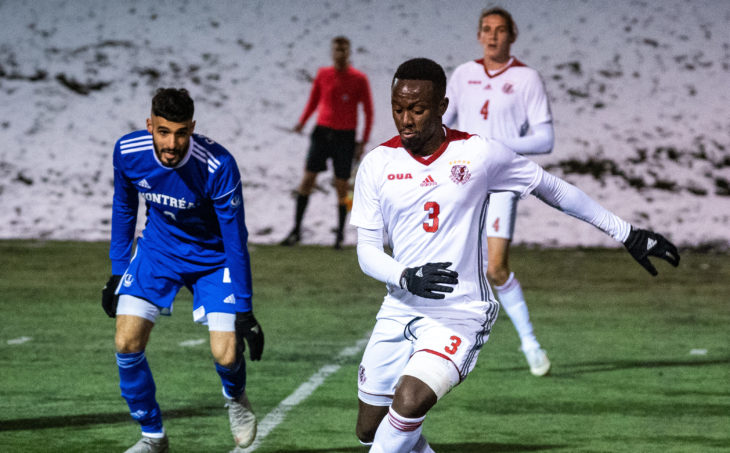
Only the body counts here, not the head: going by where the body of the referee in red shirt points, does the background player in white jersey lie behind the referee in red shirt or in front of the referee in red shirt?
in front

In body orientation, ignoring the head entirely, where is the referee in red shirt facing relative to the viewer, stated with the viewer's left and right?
facing the viewer

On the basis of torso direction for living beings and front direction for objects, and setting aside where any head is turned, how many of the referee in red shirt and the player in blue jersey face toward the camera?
2

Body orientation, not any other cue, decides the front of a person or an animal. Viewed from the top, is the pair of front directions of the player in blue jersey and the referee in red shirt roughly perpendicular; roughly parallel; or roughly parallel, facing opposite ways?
roughly parallel

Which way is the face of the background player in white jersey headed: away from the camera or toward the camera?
toward the camera

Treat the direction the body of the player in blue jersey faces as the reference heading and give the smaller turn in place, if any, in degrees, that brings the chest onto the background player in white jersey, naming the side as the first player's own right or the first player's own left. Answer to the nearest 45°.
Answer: approximately 135° to the first player's own left

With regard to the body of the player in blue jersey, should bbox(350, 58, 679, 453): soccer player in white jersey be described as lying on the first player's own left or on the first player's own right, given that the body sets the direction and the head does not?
on the first player's own left

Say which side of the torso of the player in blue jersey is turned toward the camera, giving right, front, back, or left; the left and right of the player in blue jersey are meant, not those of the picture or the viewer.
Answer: front

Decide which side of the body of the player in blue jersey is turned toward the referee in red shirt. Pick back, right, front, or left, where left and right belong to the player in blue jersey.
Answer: back

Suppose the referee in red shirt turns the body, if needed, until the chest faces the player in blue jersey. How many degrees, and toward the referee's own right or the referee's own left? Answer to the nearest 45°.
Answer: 0° — they already face them

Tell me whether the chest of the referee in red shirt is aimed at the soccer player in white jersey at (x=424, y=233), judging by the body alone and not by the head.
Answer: yes

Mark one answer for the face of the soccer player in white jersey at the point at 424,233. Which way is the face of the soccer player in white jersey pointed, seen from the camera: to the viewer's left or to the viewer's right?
to the viewer's left

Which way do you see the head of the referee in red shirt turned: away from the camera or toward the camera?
toward the camera
